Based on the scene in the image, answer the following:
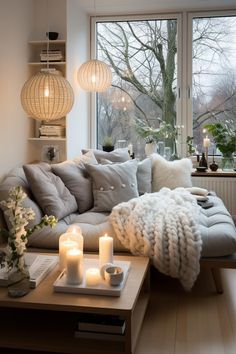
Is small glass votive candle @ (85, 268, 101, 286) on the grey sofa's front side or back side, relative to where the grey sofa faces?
on the front side

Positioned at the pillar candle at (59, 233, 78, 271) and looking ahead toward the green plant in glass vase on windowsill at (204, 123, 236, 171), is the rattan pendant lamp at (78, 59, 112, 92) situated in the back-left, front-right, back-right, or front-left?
front-left

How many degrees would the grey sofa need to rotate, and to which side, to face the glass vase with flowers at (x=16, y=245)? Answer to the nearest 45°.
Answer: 0° — it already faces it

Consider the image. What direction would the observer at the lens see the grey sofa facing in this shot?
facing the viewer

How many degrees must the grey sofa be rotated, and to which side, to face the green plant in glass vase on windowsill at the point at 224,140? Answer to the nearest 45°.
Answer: approximately 135° to its left

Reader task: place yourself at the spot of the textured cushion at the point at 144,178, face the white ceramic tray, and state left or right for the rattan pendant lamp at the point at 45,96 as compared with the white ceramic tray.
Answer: right

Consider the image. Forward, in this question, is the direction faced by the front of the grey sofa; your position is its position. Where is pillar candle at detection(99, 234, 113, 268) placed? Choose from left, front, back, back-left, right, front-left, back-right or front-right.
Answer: front

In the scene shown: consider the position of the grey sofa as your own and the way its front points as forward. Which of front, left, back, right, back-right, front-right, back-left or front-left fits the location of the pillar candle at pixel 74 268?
front

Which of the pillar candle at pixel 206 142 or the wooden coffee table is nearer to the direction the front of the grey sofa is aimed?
the wooden coffee table

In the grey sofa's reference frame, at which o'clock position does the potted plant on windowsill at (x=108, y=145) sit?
The potted plant on windowsill is roughly at 6 o'clock from the grey sofa.

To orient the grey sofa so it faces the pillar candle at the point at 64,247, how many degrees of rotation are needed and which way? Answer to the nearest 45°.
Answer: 0° — it already faces it

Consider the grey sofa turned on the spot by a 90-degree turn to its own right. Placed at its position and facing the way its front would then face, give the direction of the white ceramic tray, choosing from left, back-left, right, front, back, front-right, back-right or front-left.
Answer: left

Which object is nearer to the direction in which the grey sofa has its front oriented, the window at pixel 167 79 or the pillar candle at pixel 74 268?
the pillar candle

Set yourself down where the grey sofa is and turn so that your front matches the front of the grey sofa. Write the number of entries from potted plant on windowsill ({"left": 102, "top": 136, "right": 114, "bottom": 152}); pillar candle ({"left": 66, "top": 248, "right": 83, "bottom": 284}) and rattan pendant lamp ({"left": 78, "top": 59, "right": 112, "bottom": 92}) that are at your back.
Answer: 2
